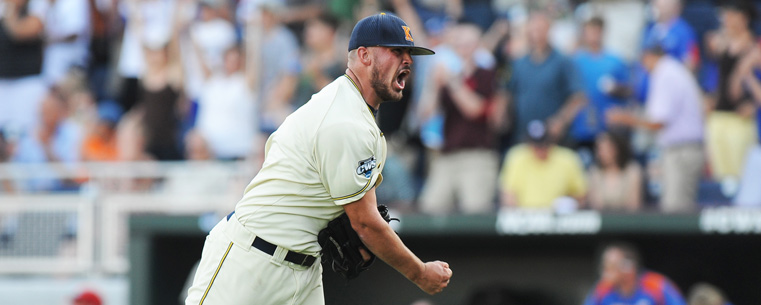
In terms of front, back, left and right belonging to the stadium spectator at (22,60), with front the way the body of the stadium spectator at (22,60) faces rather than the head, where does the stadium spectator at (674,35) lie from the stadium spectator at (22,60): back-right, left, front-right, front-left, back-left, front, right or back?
front-left

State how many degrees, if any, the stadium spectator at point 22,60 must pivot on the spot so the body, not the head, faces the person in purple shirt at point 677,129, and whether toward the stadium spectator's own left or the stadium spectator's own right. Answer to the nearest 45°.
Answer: approximately 45° to the stadium spectator's own left

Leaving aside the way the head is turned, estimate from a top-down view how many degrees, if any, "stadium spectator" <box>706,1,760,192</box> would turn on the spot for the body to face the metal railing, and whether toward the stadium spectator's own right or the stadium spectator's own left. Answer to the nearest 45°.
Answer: approximately 45° to the stadium spectator's own right

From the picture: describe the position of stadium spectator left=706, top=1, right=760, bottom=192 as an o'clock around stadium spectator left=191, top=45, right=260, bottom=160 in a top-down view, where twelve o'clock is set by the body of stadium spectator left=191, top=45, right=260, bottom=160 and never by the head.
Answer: stadium spectator left=706, top=1, right=760, bottom=192 is roughly at 10 o'clock from stadium spectator left=191, top=45, right=260, bottom=160.

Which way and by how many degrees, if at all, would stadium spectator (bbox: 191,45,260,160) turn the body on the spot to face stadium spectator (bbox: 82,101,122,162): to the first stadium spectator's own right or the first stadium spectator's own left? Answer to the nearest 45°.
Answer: approximately 135° to the first stadium spectator's own right

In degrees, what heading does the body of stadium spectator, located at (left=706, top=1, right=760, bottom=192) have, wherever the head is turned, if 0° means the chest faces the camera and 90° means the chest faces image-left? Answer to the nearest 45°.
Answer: approximately 45°

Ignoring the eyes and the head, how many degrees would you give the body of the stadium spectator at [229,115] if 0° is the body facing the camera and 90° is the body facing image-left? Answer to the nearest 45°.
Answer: approximately 0°
